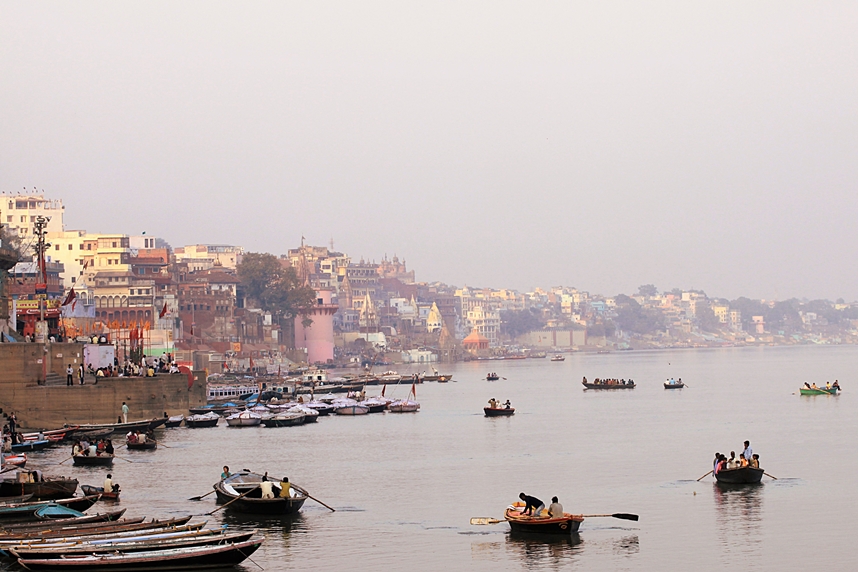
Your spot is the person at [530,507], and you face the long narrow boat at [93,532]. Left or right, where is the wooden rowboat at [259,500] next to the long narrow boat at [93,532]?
right

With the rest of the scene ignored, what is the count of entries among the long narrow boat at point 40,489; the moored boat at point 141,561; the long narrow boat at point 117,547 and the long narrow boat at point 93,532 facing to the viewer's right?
4

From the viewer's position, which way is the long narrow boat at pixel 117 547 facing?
facing to the right of the viewer

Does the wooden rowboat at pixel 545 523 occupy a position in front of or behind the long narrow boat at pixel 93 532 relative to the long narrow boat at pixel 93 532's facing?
in front

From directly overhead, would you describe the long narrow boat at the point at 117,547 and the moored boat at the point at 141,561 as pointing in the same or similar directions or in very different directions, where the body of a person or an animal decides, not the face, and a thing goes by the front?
same or similar directions

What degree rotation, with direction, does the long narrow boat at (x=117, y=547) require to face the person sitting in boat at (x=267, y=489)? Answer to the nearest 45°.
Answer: approximately 45° to its left

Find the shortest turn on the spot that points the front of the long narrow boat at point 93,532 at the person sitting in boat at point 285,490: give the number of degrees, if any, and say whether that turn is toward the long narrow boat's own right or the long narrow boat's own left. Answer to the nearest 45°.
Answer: approximately 45° to the long narrow boat's own left

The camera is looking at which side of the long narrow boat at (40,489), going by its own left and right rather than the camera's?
right

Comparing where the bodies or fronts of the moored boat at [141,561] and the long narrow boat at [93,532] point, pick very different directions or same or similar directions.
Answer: same or similar directions

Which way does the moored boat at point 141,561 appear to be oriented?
to the viewer's right

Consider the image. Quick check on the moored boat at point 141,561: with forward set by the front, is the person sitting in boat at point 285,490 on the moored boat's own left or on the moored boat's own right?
on the moored boat's own left

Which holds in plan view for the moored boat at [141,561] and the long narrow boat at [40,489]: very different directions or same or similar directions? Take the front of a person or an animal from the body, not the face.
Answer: same or similar directions

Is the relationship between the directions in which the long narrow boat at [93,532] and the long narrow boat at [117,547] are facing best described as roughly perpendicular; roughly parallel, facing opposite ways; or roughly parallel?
roughly parallel

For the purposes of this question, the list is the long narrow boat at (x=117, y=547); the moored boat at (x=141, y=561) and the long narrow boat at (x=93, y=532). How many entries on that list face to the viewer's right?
3
